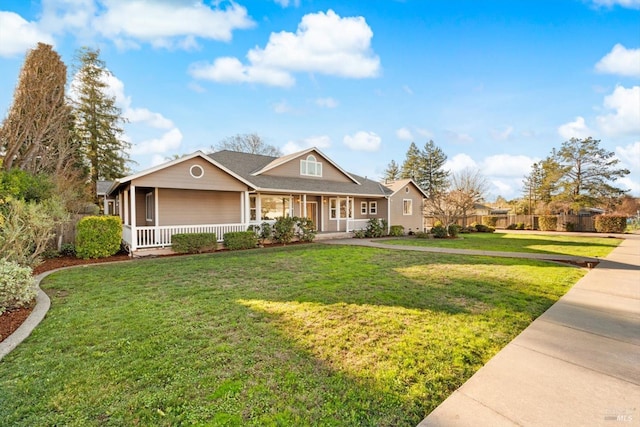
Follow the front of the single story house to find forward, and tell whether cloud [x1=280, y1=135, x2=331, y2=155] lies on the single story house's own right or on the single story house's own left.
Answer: on the single story house's own left

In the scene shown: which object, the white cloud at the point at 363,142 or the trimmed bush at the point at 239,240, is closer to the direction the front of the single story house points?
the trimmed bush

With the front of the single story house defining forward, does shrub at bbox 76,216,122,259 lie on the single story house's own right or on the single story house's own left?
on the single story house's own right

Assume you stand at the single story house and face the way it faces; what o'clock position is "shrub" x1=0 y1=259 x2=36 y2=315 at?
The shrub is roughly at 2 o'clock from the single story house.

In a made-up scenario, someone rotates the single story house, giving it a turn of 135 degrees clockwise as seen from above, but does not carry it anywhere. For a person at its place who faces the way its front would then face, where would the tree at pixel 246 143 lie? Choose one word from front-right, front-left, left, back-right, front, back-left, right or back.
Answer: right

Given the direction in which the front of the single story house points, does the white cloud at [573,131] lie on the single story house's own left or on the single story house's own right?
on the single story house's own left

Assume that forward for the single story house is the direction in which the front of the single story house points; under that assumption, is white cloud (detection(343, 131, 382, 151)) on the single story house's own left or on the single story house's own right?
on the single story house's own left

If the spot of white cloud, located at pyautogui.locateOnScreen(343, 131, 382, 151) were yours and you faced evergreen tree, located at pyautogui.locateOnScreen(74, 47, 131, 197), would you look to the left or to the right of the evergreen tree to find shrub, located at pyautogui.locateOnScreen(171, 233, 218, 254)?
left

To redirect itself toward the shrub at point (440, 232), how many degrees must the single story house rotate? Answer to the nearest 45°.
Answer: approximately 45° to its left

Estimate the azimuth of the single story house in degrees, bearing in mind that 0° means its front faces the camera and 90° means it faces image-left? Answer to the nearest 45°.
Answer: approximately 315°
